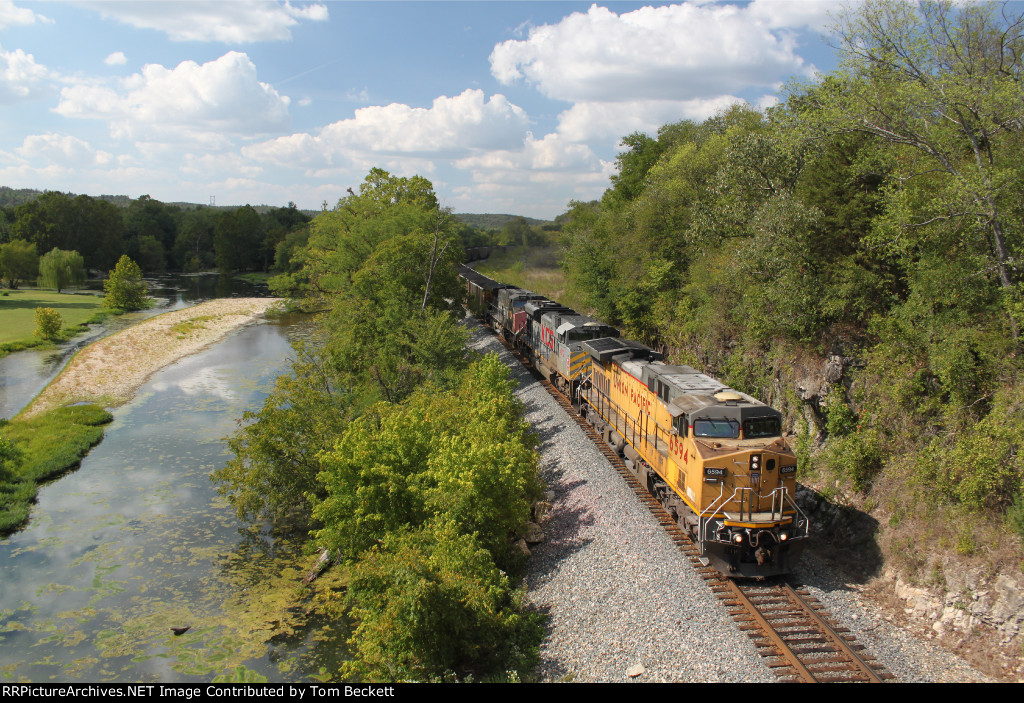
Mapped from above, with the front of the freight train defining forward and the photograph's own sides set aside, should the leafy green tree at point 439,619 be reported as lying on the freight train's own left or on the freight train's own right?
on the freight train's own right

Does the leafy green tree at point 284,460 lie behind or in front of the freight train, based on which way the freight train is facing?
behind

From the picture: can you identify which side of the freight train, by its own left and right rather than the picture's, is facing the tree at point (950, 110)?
left

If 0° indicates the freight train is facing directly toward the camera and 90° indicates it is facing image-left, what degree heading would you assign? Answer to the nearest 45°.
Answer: approximately 315°
